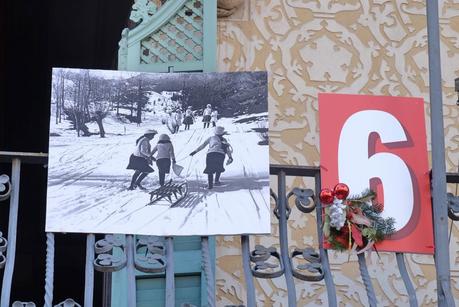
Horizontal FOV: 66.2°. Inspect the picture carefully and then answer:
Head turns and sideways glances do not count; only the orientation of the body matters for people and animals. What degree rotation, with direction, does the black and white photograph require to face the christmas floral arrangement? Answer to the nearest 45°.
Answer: approximately 90° to its left

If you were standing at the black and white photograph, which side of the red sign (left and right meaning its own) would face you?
right

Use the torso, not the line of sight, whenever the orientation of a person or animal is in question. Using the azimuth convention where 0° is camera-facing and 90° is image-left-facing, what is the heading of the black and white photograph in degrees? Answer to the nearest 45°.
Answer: approximately 0°

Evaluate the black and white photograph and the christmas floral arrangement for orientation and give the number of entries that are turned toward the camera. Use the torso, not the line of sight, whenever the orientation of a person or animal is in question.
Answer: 2

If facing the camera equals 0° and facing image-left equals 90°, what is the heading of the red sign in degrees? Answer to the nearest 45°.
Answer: approximately 0°
